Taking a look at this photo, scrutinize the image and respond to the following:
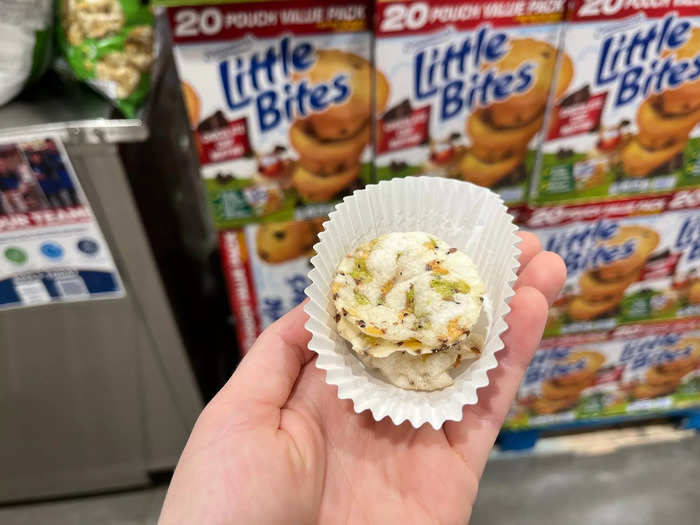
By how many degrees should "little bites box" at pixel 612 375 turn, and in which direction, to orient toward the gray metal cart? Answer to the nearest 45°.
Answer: approximately 45° to its right

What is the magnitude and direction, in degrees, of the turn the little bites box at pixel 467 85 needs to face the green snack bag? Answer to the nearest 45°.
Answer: approximately 90° to its right
